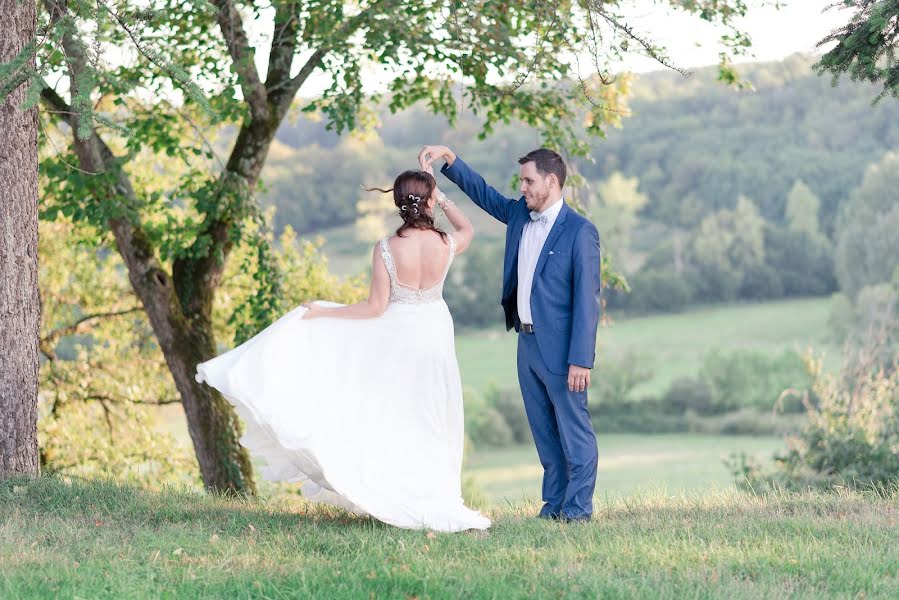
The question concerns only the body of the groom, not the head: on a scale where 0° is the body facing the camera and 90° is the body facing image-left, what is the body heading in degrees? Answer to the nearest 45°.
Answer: approximately 45°

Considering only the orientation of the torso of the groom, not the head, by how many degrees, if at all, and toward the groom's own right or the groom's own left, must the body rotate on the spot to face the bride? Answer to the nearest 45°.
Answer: approximately 45° to the groom's own right

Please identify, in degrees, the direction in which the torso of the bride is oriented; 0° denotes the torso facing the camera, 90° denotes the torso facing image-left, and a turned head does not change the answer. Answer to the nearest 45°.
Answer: approximately 180°

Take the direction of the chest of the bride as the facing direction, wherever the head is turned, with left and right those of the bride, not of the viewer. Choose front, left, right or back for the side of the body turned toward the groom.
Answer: right

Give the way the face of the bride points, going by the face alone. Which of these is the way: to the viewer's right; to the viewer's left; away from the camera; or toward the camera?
away from the camera

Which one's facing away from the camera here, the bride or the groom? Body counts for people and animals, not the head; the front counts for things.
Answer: the bride

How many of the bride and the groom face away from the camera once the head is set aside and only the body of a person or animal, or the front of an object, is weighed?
1
